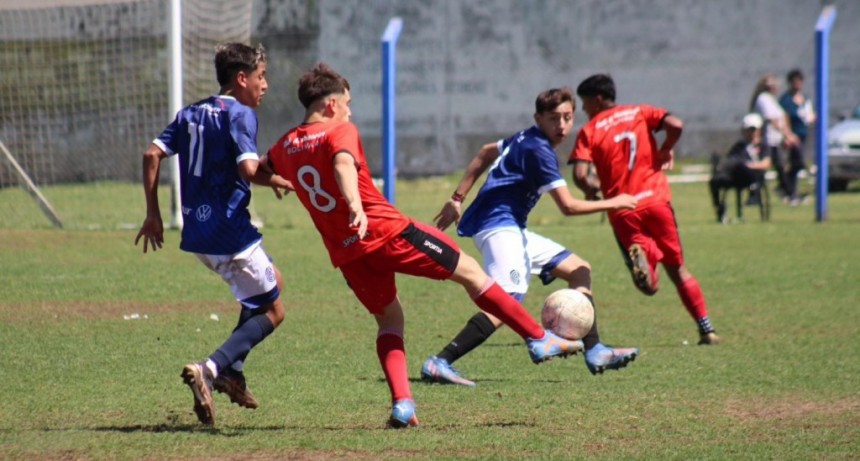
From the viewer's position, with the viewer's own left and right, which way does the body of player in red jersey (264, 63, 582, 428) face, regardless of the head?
facing away from the viewer and to the right of the viewer

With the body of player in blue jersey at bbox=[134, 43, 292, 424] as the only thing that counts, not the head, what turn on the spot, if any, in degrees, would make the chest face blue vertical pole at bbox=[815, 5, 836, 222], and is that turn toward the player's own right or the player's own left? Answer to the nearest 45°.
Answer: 0° — they already face it

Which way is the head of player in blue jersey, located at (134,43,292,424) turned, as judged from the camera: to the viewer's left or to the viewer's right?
to the viewer's right

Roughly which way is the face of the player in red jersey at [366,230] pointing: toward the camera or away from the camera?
away from the camera

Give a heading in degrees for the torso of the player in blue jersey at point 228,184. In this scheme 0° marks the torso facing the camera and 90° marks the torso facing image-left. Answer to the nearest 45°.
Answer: approximately 225°
